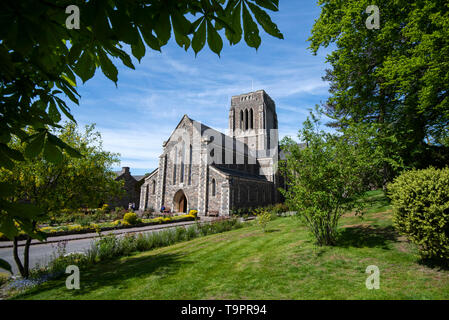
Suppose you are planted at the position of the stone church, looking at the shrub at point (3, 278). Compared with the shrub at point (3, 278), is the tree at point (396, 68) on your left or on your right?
left

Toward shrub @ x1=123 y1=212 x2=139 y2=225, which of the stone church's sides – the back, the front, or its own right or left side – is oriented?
front

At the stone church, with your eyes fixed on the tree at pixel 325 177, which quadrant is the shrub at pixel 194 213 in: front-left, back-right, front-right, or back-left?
front-right

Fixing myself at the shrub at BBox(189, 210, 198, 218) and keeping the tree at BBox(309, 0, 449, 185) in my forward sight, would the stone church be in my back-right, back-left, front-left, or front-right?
back-left

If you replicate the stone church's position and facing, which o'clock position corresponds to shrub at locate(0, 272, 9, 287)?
The shrub is roughly at 11 o'clock from the stone church.

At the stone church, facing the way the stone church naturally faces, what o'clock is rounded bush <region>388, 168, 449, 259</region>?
The rounded bush is roughly at 10 o'clock from the stone church.

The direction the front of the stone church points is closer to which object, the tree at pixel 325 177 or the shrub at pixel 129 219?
the shrub

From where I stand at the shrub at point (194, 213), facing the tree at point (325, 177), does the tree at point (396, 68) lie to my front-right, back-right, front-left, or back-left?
front-left

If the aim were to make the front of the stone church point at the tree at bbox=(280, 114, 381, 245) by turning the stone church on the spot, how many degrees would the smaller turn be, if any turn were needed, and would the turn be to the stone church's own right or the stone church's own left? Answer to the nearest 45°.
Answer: approximately 45° to the stone church's own left

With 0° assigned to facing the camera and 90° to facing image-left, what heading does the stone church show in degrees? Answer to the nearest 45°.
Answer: approximately 45°

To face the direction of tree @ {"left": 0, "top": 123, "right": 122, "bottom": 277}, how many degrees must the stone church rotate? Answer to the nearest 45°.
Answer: approximately 45° to its left

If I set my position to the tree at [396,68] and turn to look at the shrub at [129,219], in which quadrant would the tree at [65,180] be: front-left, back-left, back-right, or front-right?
front-left

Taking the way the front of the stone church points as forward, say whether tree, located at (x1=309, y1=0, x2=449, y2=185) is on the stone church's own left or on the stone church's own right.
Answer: on the stone church's own left

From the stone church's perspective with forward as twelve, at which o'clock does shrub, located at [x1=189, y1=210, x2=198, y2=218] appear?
The shrub is roughly at 11 o'clock from the stone church.
